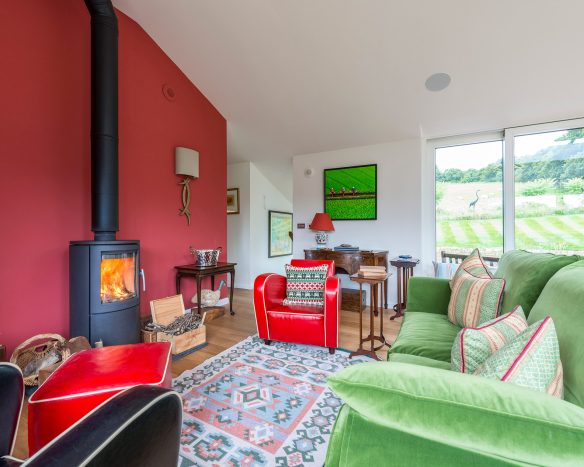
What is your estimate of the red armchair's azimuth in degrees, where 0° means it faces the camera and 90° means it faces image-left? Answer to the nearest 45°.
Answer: approximately 45°

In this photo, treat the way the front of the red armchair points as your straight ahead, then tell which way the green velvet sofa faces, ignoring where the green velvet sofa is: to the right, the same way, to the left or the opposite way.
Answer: to the right

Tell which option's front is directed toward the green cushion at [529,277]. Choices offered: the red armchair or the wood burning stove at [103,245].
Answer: the wood burning stove

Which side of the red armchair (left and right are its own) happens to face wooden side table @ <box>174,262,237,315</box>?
right

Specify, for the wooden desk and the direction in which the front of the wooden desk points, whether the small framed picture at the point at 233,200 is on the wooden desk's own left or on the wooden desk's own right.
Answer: on the wooden desk's own right

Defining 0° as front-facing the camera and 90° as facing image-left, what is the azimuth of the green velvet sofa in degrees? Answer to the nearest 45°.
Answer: approximately 90°

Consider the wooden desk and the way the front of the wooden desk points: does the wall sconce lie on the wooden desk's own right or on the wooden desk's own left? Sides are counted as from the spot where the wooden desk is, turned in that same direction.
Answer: on the wooden desk's own right

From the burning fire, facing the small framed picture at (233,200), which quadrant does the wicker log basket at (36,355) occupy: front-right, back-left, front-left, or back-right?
back-left
